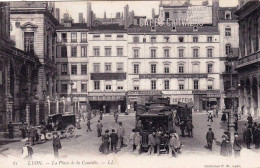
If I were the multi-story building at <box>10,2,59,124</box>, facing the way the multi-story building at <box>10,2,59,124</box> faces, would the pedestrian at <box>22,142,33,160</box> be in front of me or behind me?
in front

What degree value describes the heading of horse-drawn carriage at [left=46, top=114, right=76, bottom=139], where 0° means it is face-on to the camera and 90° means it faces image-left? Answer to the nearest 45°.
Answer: approximately 90°

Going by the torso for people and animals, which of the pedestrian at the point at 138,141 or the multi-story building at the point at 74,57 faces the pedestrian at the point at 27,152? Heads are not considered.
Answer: the multi-story building

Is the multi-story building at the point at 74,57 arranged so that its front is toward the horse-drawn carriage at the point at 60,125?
yes

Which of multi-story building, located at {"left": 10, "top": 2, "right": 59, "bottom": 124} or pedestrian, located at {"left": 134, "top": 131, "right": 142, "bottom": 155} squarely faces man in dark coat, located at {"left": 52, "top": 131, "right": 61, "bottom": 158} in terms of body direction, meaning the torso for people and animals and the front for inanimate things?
the multi-story building

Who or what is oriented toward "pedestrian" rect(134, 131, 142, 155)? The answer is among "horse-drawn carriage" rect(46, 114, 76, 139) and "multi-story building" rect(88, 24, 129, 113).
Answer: the multi-story building

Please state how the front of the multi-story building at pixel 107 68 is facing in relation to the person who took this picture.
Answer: facing the viewer

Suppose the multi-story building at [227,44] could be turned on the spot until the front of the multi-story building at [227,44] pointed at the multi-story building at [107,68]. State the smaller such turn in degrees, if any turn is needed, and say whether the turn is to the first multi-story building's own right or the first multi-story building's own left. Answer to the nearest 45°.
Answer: approximately 90° to the first multi-story building's own right

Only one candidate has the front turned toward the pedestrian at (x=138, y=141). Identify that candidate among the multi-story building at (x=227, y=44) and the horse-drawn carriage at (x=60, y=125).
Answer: the multi-story building

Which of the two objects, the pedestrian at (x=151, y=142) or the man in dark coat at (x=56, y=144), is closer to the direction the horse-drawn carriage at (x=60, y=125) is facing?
the man in dark coat

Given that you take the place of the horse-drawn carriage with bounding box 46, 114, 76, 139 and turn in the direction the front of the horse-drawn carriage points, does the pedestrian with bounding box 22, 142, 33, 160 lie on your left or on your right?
on your left

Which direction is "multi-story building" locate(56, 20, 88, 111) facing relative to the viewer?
toward the camera

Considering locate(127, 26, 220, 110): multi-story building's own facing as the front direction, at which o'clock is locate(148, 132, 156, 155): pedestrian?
The pedestrian is roughly at 12 o'clock from the multi-story building.

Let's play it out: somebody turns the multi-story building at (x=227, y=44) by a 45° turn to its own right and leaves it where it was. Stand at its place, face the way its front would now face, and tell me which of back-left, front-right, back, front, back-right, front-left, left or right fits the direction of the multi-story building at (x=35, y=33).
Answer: front

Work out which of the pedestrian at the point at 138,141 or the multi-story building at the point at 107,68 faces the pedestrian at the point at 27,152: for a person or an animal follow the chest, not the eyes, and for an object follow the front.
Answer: the multi-story building

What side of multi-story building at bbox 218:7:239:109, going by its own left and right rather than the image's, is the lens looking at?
front

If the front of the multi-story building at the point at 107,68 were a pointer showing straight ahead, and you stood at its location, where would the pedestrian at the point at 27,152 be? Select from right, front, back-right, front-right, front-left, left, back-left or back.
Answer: front
